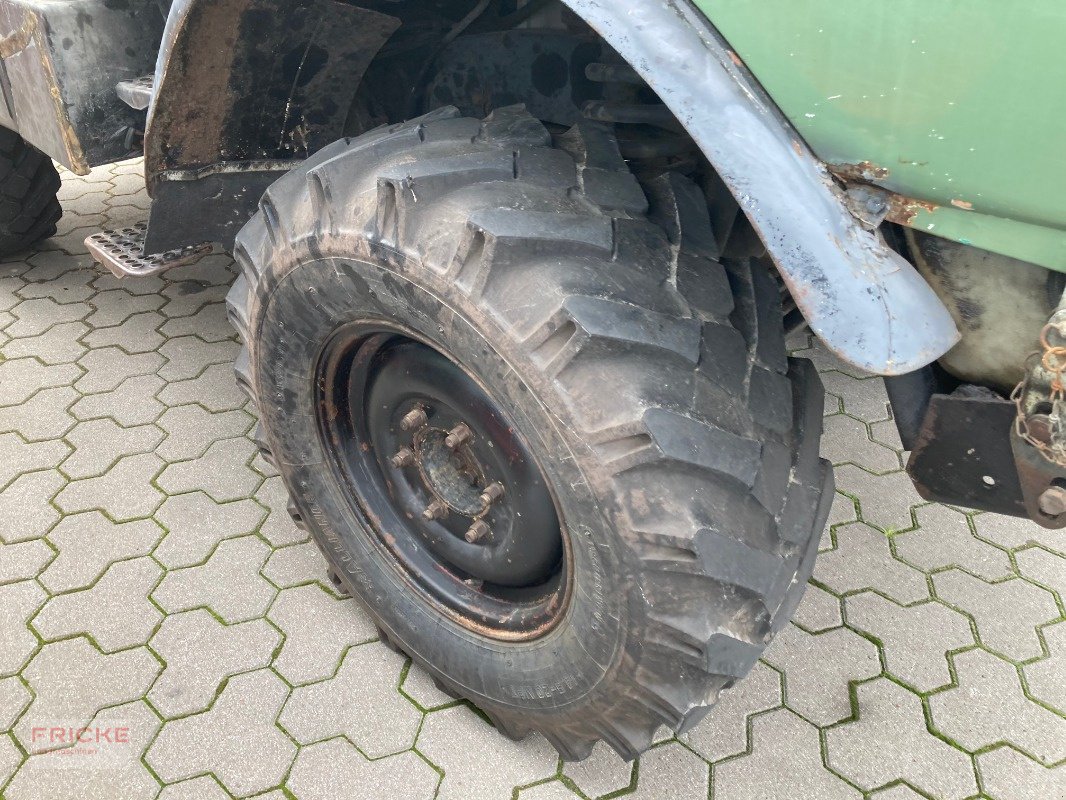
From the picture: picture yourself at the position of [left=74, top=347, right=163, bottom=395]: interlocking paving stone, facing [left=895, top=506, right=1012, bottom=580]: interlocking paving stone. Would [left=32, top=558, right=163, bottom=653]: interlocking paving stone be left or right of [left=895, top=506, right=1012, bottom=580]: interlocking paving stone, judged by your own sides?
right

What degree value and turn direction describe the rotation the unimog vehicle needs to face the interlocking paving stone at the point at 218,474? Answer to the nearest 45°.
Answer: approximately 180°

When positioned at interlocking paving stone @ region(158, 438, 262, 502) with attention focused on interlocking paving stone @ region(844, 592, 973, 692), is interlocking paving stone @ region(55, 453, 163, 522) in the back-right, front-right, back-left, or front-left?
back-right

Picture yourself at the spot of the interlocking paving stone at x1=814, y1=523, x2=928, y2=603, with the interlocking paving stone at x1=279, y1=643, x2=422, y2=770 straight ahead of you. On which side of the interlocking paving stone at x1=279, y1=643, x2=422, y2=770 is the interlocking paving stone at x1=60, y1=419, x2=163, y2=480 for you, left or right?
right

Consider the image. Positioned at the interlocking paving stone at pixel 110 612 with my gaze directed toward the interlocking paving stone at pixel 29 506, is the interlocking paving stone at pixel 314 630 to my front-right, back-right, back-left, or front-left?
back-right
